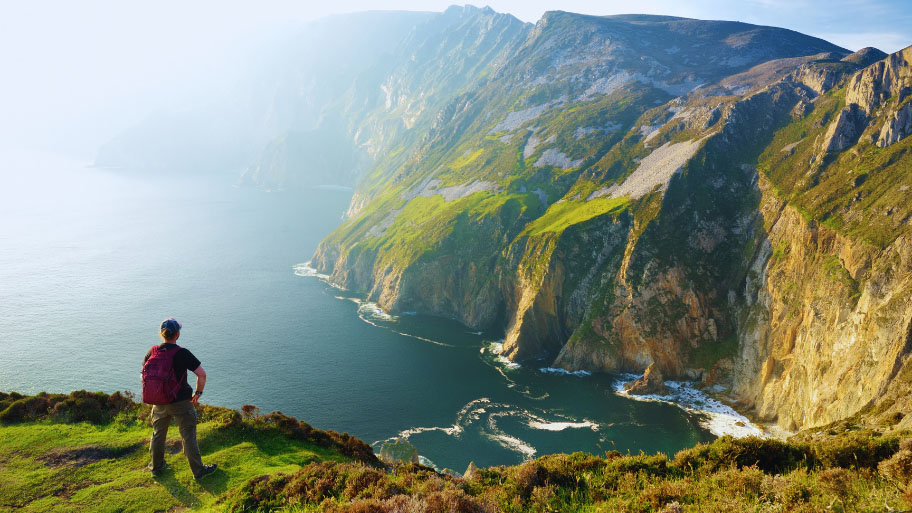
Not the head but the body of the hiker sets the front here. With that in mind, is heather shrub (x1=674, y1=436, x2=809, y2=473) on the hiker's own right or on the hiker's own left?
on the hiker's own right

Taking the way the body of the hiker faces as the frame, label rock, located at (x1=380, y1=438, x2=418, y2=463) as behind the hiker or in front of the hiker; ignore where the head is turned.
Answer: in front

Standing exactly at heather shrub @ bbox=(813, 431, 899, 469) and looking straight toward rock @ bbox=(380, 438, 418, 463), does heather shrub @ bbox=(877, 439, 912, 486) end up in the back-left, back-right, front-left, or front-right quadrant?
back-left

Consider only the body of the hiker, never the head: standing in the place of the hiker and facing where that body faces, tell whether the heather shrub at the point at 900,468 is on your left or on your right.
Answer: on your right

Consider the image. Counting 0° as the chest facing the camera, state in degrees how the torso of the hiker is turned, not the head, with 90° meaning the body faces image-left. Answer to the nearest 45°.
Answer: approximately 225°

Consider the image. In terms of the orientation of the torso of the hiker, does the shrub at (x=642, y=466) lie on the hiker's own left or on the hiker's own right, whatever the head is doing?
on the hiker's own right

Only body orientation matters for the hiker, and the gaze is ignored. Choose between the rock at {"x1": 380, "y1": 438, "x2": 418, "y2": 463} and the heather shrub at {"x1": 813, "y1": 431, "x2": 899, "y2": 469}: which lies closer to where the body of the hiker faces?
the rock
